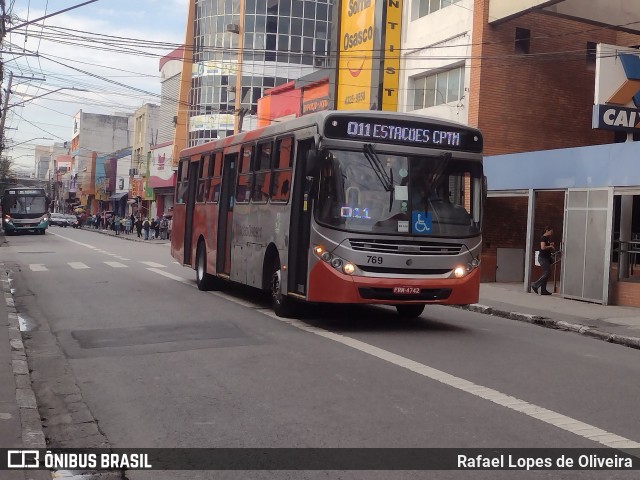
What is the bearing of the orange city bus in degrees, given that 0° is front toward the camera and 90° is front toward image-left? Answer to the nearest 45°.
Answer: approximately 315°

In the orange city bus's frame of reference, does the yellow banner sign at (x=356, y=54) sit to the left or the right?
on its left

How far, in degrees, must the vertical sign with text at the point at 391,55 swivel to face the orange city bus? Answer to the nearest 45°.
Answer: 0° — it already faces it

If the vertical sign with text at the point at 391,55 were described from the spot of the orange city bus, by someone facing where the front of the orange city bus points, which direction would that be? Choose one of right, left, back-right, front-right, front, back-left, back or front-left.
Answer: back-left

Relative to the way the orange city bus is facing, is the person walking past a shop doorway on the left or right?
on its left
